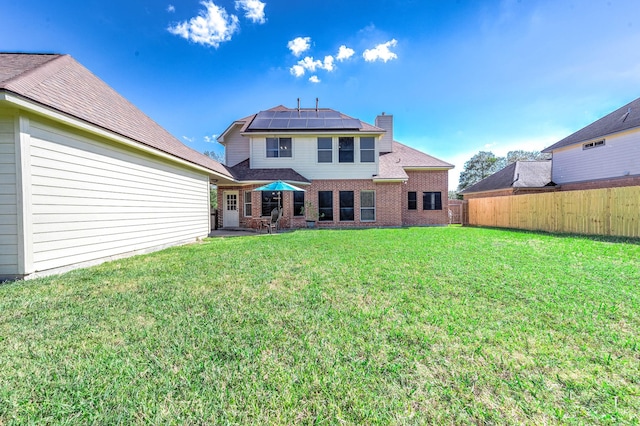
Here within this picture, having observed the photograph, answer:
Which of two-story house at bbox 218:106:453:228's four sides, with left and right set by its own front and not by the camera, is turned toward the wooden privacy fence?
right

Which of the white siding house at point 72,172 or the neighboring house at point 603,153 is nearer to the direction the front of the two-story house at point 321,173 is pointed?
the neighboring house

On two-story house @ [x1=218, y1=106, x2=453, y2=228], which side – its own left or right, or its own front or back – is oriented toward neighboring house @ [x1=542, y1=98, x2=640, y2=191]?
right

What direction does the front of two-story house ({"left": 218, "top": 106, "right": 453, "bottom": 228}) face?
away from the camera

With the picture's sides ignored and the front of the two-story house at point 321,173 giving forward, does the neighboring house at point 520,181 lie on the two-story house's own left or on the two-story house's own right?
on the two-story house's own right

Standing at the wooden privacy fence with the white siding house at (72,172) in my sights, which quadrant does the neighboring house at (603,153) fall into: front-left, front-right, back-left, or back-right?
back-right
